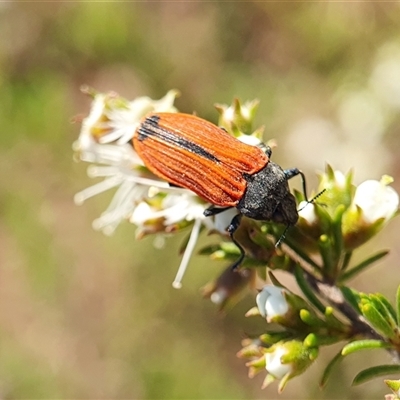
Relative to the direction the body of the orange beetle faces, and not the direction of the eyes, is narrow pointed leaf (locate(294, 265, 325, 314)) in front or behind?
in front

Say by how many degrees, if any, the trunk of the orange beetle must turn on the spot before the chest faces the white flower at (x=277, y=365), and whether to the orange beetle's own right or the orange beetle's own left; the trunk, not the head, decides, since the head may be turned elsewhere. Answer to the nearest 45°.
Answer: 0° — it already faces it

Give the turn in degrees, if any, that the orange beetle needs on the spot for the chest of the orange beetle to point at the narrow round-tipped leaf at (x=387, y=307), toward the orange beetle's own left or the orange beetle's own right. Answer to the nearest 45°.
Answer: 0° — it already faces it

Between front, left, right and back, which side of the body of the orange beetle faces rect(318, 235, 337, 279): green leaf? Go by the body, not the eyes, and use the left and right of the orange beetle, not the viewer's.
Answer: front

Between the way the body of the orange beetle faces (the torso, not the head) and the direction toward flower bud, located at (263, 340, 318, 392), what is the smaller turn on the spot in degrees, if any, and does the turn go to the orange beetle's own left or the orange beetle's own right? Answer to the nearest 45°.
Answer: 0° — it already faces it

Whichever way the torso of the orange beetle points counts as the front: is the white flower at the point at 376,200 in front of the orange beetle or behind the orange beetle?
in front

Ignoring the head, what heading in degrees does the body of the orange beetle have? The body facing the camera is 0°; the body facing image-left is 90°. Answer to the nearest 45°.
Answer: approximately 315°

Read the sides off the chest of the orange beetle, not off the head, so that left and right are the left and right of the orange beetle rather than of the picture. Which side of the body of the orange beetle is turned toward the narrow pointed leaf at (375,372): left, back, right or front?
front
